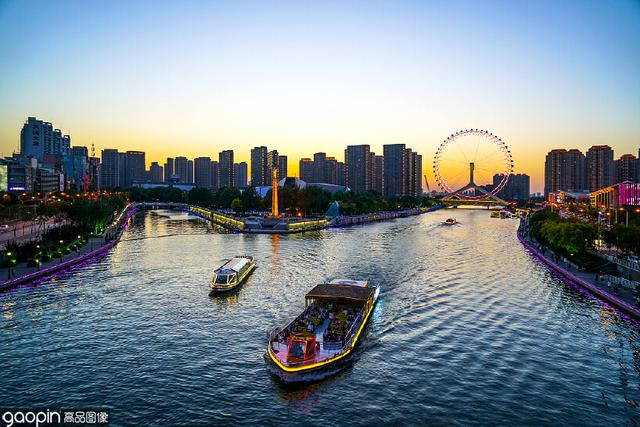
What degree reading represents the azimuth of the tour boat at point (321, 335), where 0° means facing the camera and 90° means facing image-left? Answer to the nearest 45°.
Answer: approximately 45°
